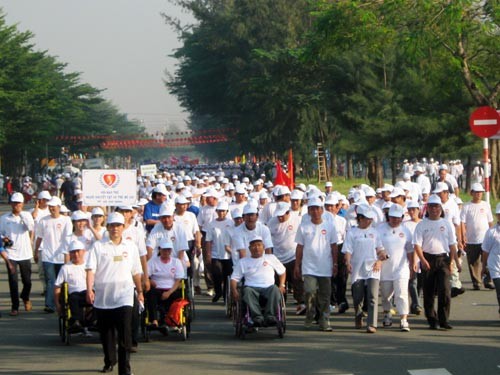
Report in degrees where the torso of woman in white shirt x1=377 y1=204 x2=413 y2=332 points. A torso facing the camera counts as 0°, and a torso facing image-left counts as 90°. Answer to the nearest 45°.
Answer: approximately 0°

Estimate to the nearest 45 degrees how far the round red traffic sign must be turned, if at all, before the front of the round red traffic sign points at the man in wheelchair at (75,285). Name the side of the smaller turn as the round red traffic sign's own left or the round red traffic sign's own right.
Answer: approximately 45° to the round red traffic sign's own right

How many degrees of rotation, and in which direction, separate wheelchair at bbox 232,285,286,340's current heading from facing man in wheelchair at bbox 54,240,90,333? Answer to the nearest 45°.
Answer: approximately 90° to its right

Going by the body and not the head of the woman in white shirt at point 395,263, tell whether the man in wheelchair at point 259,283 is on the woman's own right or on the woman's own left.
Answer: on the woman's own right

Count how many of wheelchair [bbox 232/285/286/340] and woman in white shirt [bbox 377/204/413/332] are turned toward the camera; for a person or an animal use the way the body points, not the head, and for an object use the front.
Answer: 2
